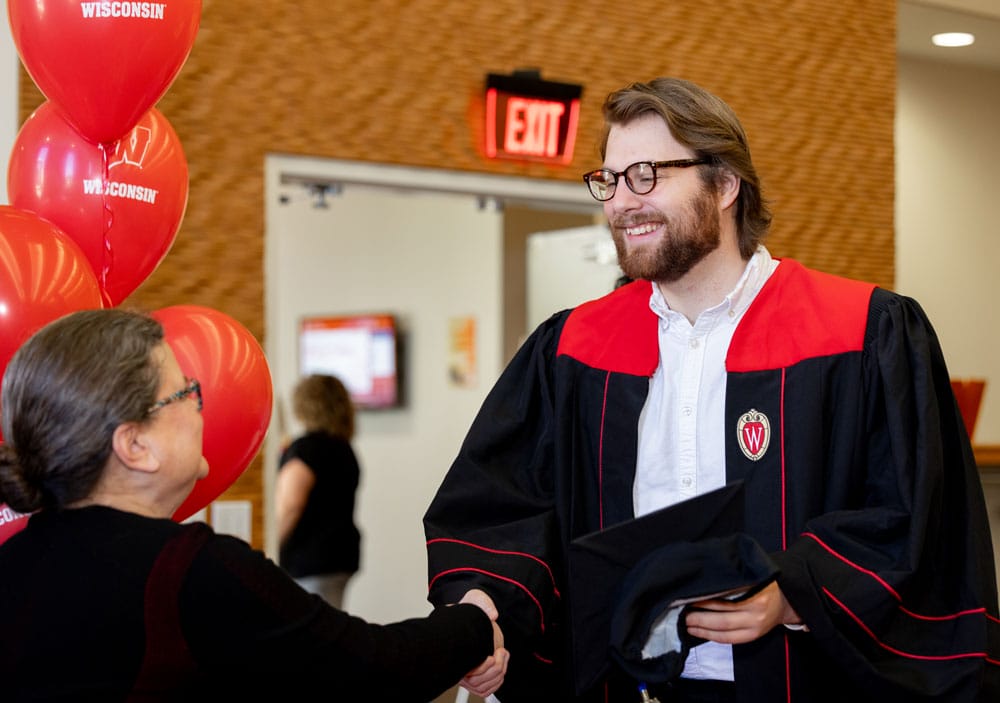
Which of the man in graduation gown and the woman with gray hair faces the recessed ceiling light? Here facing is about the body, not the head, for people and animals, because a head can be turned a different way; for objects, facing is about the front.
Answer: the woman with gray hair

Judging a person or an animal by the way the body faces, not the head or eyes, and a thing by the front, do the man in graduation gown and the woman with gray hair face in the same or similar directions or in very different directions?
very different directions

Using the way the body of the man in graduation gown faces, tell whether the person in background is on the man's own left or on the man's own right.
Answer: on the man's own right

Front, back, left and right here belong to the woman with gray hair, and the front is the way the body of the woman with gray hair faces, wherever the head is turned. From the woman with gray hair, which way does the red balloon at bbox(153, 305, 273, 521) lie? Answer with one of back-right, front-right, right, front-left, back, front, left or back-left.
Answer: front-left

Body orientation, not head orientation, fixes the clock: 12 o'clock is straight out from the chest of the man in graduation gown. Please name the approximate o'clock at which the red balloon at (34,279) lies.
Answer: The red balloon is roughly at 1 o'clock from the man in graduation gown.

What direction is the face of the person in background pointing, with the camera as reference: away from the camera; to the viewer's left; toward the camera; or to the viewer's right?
away from the camera

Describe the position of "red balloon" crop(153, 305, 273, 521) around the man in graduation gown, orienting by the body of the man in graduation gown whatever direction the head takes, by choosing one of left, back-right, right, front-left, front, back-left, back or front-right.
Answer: front-right

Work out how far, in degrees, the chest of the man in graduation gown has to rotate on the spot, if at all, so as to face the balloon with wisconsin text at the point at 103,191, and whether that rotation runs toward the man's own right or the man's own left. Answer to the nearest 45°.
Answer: approximately 45° to the man's own right

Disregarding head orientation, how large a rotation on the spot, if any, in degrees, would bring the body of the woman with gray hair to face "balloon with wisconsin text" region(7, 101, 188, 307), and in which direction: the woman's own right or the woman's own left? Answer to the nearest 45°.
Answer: approximately 45° to the woman's own left

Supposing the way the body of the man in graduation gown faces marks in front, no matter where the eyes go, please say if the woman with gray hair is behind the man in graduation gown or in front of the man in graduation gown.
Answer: in front

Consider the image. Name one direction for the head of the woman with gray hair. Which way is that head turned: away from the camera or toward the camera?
away from the camera

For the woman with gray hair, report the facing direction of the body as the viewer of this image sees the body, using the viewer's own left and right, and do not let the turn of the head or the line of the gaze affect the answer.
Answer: facing away from the viewer and to the right of the viewer

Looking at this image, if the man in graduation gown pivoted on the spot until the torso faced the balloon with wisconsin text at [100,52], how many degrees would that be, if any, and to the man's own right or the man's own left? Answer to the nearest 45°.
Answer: approximately 45° to the man's own right

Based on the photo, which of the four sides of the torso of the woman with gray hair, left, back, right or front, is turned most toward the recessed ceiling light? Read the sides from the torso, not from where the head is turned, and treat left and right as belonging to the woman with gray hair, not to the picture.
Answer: front

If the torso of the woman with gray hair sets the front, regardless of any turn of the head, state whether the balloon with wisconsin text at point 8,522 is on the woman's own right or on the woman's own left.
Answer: on the woman's own left

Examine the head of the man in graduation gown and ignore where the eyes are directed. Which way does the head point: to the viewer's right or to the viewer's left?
to the viewer's left
